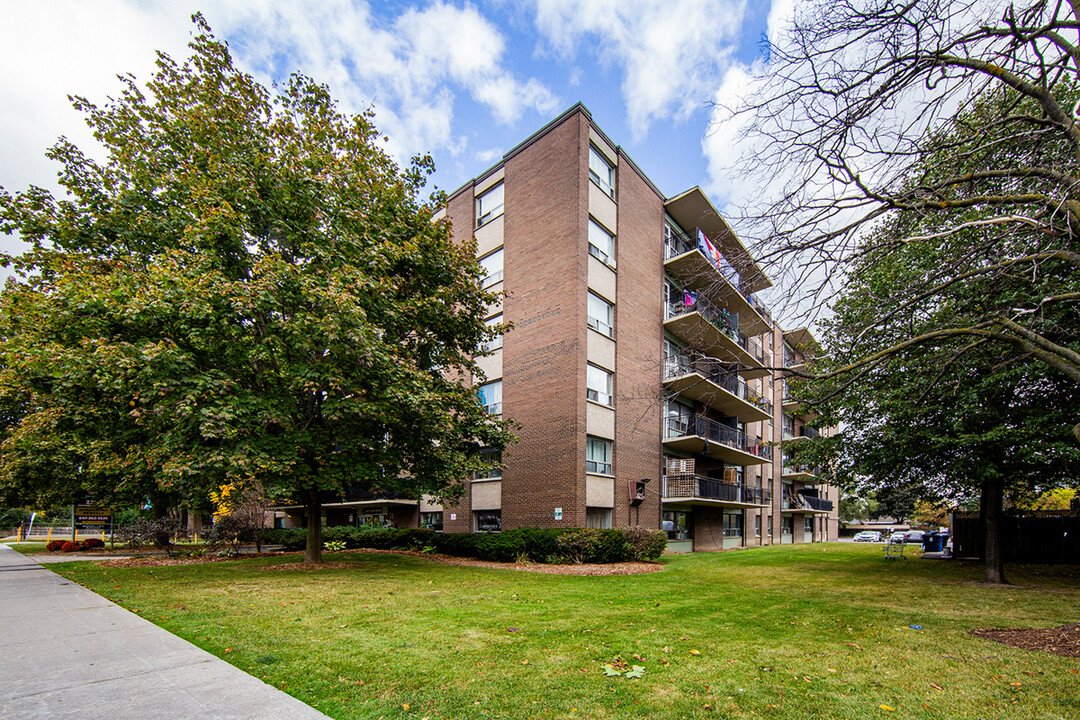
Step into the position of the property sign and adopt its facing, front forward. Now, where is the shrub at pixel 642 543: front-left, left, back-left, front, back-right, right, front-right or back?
front-left

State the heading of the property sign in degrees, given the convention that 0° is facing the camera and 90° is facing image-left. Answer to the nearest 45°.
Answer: approximately 0°

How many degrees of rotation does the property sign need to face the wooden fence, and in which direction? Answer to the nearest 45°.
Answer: approximately 45° to its left

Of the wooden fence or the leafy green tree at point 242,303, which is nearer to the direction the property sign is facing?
the leafy green tree

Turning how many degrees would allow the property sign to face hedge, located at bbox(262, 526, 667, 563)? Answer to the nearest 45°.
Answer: approximately 45° to its left

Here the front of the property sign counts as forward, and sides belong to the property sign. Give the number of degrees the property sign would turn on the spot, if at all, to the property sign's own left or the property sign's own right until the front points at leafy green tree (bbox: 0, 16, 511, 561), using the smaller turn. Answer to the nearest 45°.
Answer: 0° — it already faces it

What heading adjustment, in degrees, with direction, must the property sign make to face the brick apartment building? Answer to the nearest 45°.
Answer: approximately 45° to its left

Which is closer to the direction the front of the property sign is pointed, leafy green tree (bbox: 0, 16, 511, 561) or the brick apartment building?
the leafy green tree
